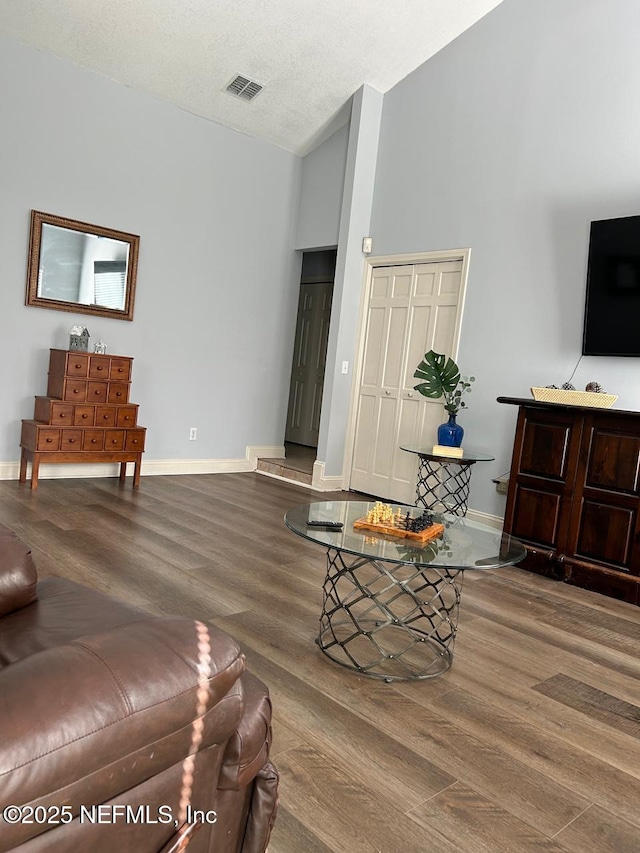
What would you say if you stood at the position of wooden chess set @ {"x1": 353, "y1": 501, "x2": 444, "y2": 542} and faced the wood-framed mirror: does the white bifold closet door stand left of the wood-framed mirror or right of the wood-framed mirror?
right

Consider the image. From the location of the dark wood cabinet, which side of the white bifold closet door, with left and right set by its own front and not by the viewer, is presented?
left

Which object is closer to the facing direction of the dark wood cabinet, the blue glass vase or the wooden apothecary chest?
the wooden apothecary chest

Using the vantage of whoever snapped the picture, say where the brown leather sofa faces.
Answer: facing away from the viewer and to the right of the viewer

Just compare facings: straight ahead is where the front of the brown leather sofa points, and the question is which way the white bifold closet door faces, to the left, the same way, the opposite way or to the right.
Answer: the opposite way

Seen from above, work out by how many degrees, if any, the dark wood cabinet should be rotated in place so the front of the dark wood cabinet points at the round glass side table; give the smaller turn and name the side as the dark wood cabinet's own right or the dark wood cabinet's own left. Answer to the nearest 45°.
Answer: approximately 90° to the dark wood cabinet's own right

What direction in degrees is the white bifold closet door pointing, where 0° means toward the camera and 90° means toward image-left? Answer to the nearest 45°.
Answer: approximately 45°

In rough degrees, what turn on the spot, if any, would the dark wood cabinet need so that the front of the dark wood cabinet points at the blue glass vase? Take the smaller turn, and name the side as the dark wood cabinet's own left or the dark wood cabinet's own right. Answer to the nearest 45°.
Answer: approximately 90° to the dark wood cabinet's own right

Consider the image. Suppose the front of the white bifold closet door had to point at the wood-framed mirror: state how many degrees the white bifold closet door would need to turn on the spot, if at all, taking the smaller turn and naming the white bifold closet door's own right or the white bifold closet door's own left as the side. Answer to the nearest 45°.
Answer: approximately 45° to the white bifold closet door's own right

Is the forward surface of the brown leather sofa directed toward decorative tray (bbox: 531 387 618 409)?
yes
